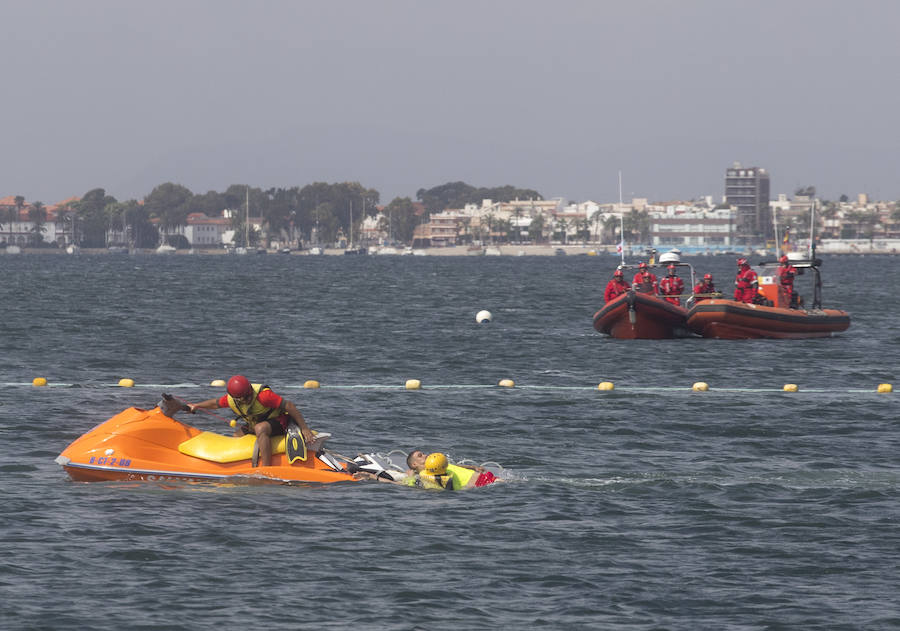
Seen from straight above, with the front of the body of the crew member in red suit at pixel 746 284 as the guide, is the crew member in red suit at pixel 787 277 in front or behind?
behind

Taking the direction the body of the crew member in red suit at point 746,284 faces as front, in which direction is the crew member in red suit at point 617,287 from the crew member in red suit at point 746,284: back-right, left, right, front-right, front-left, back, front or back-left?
front-right

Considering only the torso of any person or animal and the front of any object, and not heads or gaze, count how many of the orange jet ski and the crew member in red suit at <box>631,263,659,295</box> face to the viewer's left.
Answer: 1

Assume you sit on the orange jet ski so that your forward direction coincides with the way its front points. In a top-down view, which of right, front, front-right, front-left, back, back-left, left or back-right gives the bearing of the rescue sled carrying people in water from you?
back

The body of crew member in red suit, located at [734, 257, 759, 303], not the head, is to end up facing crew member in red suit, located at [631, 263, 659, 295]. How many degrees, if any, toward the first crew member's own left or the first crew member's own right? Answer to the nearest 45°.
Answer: approximately 45° to the first crew member's own right

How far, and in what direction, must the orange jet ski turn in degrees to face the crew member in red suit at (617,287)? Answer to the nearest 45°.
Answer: approximately 135° to its right

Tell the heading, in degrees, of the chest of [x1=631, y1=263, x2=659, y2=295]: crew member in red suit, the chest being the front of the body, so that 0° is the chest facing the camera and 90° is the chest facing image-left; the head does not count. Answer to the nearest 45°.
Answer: approximately 0°

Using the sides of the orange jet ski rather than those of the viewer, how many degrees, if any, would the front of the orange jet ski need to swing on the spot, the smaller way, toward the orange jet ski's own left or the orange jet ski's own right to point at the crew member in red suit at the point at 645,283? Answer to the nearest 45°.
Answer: approximately 135° to the orange jet ski's own right

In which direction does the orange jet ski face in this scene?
to the viewer's left

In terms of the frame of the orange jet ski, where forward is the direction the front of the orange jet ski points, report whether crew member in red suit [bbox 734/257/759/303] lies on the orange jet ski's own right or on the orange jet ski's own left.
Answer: on the orange jet ski's own right

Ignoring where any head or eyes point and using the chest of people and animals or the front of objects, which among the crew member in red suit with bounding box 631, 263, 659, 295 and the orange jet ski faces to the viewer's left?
the orange jet ski
